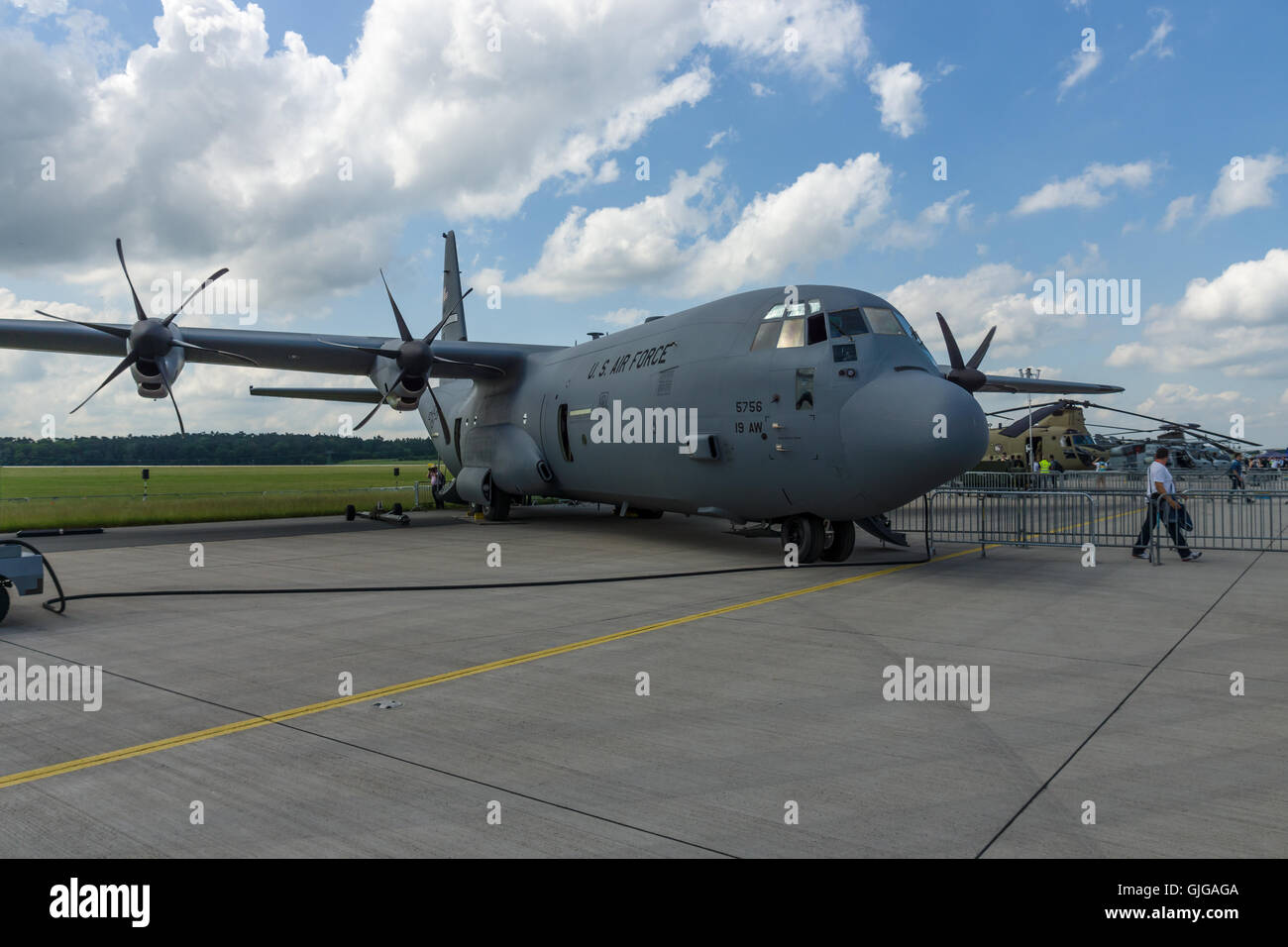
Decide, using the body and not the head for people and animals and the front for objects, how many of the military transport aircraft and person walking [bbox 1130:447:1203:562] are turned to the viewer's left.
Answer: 0

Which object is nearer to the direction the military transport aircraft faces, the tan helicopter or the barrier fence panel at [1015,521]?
the barrier fence panel

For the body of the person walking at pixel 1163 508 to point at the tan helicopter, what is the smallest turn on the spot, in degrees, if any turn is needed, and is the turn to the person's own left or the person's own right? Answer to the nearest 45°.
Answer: approximately 90° to the person's own left

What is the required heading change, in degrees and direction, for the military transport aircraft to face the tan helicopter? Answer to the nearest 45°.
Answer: approximately 90° to its left

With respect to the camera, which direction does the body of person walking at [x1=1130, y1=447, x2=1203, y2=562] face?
to the viewer's right

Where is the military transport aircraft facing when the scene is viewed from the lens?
facing the viewer and to the right of the viewer

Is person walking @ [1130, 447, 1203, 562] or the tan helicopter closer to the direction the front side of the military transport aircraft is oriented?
the person walking

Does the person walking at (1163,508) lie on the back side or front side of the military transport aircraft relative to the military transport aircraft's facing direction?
on the front side
